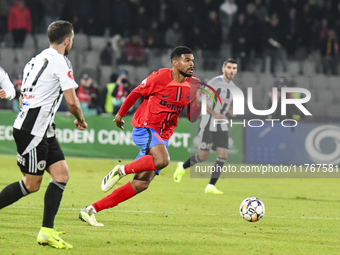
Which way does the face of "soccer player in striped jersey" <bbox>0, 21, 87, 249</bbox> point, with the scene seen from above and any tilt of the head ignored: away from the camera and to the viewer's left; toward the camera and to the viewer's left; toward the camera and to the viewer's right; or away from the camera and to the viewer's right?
away from the camera and to the viewer's right

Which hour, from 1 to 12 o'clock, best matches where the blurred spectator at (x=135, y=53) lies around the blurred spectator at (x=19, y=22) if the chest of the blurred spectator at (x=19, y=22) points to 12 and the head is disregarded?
the blurred spectator at (x=135, y=53) is roughly at 10 o'clock from the blurred spectator at (x=19, y=22).

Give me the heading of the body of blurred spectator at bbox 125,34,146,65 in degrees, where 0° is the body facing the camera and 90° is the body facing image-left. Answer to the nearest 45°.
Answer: approximately 0°

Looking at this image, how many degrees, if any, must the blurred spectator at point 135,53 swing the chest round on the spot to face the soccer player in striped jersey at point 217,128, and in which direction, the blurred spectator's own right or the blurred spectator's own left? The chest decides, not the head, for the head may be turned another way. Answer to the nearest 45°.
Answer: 0° — they already face them

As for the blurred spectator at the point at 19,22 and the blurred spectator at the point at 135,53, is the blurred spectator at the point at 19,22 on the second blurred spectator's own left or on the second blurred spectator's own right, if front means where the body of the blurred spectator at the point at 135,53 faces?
on the second blurred spectator's own right

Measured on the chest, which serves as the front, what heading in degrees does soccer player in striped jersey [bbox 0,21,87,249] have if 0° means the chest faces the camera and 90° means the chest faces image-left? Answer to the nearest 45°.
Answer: approximately 225°

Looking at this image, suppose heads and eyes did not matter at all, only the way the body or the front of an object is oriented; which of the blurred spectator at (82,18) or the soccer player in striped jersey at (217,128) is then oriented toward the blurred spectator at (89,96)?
the blurred spectator at (82,18)

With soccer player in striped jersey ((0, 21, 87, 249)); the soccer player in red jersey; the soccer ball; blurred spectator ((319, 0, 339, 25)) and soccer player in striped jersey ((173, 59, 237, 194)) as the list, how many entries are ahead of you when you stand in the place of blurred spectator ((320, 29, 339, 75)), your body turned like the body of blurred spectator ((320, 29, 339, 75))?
4
